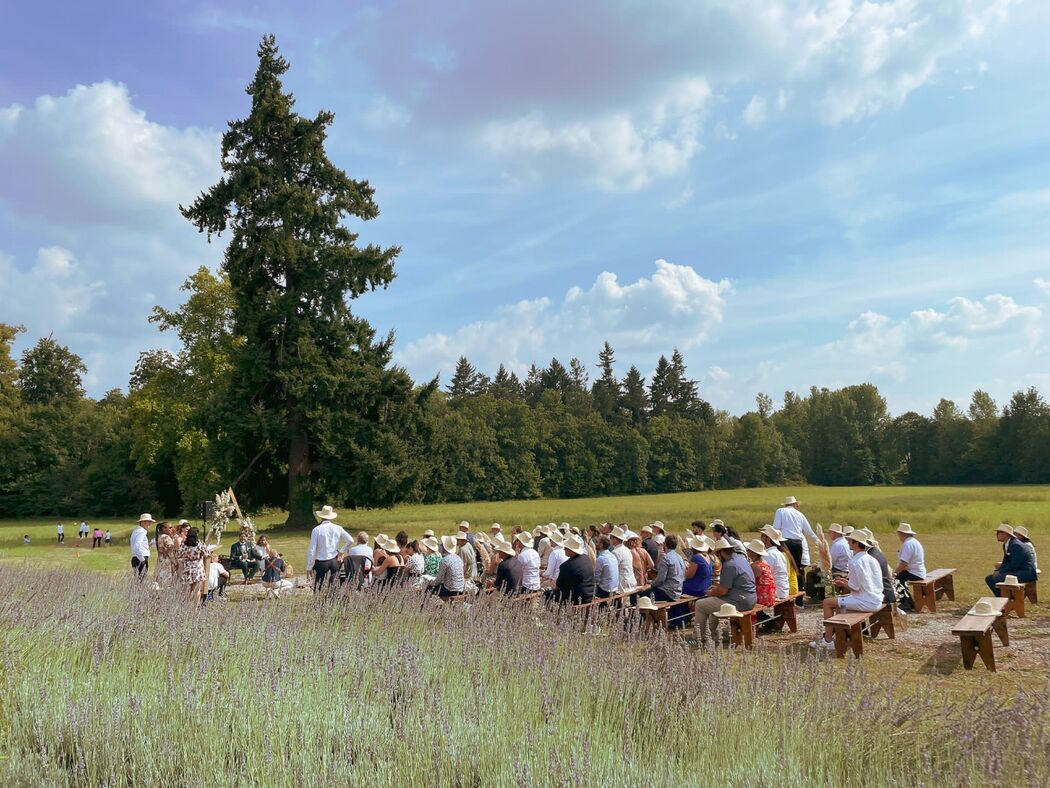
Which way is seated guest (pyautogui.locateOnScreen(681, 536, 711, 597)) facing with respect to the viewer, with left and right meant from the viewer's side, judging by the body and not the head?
facing away from the viewer and to the left of the viewer

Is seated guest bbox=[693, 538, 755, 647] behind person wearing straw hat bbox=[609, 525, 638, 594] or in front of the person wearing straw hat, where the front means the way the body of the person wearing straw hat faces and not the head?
behind

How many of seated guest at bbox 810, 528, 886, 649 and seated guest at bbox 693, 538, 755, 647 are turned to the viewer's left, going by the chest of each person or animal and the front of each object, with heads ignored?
2

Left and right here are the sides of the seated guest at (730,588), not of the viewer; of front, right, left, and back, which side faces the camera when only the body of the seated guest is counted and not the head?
left

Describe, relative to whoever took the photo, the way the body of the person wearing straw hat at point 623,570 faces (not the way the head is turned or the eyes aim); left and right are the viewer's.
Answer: facing away from the viewer and to the left of the viewer

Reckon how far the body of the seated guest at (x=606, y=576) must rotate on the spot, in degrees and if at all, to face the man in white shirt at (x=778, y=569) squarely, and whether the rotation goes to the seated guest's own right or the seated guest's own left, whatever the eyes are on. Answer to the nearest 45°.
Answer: approximately 135° to the seated guest's own right

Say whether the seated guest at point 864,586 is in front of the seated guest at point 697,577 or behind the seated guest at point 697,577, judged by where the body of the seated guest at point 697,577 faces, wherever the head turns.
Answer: behind

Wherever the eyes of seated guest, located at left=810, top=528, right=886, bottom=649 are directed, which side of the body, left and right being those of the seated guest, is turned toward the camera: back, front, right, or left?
left

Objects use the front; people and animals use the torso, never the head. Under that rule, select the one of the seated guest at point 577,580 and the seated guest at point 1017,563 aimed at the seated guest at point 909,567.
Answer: the seated guest at point 1017,563

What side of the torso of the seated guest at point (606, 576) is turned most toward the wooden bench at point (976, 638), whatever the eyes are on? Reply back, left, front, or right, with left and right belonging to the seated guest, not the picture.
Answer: back

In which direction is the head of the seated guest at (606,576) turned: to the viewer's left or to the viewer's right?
to the viewer's left

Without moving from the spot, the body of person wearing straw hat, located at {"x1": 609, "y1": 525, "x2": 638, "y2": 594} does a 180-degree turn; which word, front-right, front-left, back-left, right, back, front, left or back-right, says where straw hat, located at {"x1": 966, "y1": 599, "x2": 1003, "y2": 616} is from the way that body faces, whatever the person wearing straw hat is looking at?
front

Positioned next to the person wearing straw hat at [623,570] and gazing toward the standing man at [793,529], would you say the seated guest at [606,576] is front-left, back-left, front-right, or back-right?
back-right

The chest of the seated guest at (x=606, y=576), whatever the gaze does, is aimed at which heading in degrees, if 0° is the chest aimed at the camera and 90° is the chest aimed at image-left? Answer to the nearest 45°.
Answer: approximately 135°
